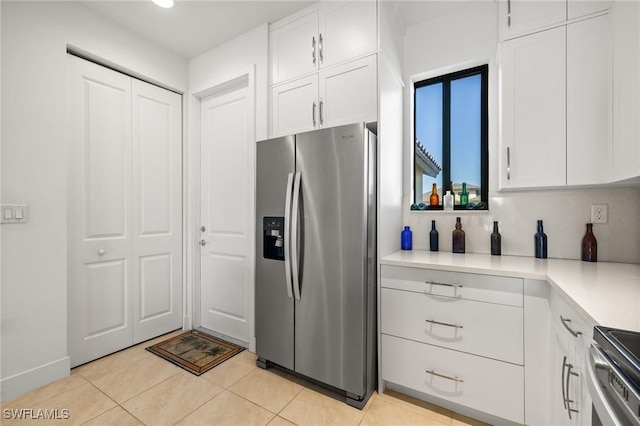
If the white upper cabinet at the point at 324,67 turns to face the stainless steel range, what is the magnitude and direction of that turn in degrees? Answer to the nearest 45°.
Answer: approximately 90° to its left

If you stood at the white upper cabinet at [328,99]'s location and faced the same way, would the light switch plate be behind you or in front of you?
in front

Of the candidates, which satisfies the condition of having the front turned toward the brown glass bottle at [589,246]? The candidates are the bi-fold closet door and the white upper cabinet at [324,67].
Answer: the bi-fold closet door

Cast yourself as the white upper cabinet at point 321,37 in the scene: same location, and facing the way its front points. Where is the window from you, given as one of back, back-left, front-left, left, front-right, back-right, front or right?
back-left

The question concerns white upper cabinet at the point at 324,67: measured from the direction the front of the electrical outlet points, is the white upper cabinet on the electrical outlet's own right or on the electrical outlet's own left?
on the electrical outlet's own right

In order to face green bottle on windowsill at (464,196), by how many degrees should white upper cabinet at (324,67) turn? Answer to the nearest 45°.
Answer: approximately 135° to its left

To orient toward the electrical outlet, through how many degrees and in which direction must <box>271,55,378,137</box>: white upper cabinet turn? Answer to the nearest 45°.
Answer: approximately 135° to its left

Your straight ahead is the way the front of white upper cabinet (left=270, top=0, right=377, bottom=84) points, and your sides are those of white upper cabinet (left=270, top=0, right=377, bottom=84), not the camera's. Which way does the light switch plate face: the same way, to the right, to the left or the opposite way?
to the left

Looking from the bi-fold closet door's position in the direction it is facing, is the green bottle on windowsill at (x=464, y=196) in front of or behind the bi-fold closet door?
in front
